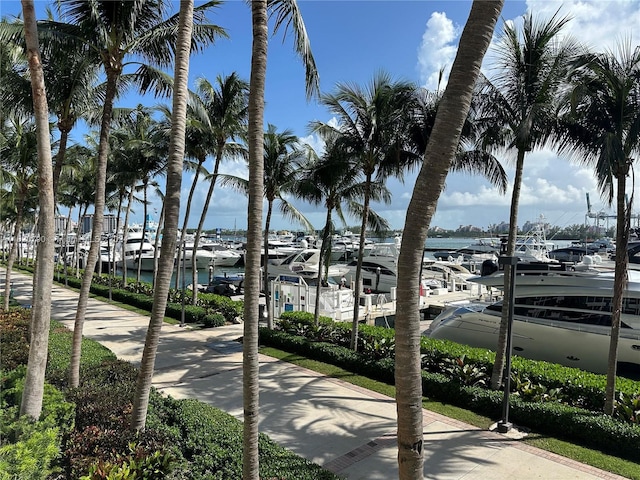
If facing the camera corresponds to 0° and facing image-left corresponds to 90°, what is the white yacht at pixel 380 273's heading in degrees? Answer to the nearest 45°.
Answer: approximately 45°

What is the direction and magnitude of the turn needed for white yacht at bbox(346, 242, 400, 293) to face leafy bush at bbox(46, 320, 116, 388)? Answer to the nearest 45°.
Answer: approximately 45° to its left

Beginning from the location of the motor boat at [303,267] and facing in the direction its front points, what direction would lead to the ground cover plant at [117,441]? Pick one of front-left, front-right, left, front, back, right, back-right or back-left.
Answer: left

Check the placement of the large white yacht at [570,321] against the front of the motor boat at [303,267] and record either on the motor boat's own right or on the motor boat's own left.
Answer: on the motor boat's own left

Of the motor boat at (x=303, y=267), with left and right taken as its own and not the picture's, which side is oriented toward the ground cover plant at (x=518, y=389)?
left

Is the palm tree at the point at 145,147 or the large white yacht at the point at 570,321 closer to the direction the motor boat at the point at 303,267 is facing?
the palm tree

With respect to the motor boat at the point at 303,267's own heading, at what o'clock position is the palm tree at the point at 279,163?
The palm tree is roughly at 9 o'clock from the motor boat.

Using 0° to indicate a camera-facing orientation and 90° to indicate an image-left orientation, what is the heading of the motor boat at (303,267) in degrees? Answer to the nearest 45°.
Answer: approximately 90°

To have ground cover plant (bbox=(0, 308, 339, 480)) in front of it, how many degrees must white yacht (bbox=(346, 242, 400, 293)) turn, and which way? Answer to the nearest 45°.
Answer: approximately 45° to its left
